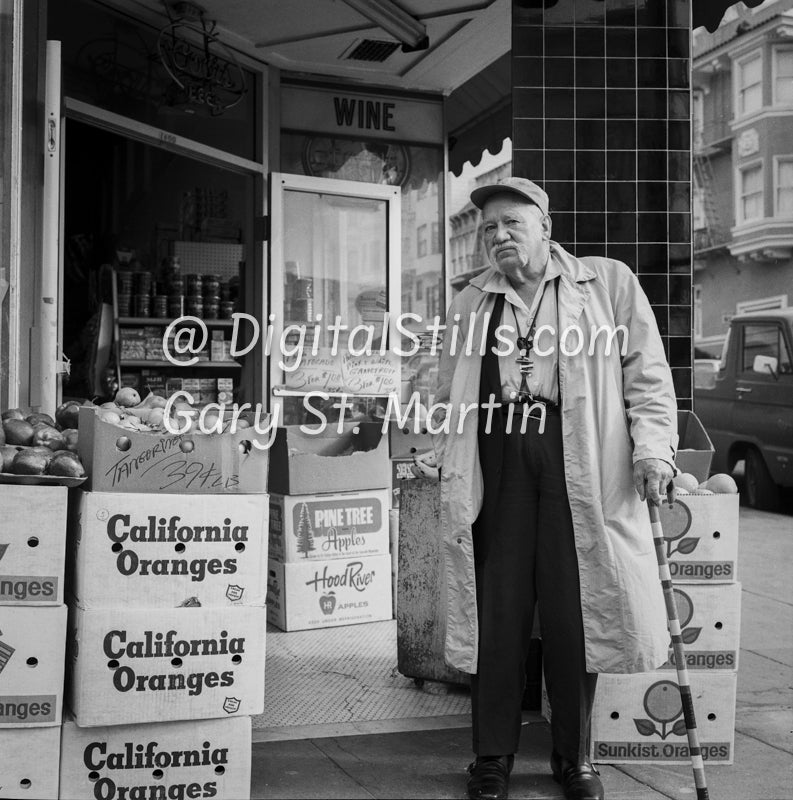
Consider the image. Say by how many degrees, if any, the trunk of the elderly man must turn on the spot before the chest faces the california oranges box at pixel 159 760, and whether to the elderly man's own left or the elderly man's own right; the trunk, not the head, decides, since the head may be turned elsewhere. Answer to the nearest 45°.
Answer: approximately 90° to the elderly man's own right

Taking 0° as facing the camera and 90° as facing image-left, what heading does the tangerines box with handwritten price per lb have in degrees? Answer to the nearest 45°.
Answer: approximately 0°

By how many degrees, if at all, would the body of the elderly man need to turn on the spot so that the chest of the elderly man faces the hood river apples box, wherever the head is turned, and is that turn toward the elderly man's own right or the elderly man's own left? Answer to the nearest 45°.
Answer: approximately 135° to the elderly man's own right

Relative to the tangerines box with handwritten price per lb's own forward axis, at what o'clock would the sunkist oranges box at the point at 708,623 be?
The sunkist oranges box is roughly at 9 o'clock from the tangerines box with handwritten price per lb.

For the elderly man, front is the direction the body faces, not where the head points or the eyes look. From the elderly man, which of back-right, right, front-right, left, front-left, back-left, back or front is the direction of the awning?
back

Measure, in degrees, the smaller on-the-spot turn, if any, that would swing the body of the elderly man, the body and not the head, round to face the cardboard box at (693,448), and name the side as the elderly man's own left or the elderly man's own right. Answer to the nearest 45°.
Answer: approximately 135° to the elderly man's own left

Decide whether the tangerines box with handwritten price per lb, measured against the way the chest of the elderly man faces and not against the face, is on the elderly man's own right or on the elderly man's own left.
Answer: on the elderly man's own right

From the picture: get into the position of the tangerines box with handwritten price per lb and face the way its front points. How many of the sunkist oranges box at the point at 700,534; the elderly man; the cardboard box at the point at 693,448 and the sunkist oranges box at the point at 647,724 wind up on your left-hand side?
4

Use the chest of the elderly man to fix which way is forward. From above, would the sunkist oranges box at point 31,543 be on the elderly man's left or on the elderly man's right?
on the elderly man's right

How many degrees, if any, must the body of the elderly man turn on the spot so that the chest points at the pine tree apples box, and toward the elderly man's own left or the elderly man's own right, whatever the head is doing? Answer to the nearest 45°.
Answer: approximately 135° to the elderly man's own right

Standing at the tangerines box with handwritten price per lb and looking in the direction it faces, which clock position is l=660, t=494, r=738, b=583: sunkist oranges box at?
The sunkist oranges box is roughly at 9 o'clock from the tangerines box with handwritten price per lb.
